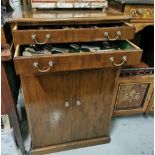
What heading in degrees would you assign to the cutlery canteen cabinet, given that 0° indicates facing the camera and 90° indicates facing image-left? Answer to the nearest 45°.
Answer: approximately 0°
